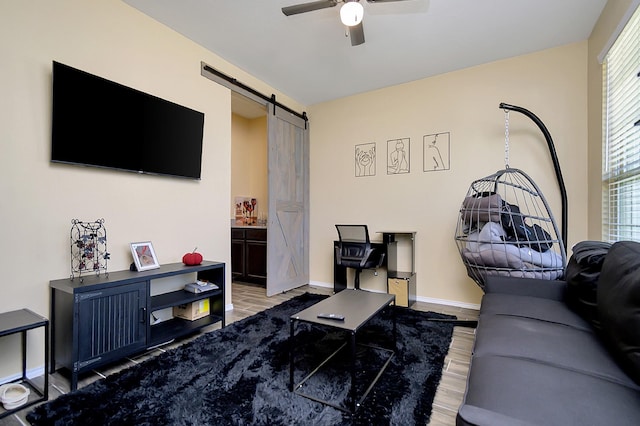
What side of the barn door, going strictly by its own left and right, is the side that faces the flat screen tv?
right

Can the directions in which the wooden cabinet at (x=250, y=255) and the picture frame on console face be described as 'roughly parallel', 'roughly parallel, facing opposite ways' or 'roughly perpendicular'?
roughly perpendicular

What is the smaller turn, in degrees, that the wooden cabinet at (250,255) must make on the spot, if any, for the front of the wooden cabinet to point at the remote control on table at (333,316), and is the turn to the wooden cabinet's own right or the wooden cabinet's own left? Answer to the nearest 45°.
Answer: approximately 45° to the wooden cabinet's own left

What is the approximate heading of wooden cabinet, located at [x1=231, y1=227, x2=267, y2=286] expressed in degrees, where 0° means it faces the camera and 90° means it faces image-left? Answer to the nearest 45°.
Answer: approximately 45°

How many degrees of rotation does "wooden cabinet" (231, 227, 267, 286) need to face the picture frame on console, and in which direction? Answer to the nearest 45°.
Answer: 0° — it already faces it

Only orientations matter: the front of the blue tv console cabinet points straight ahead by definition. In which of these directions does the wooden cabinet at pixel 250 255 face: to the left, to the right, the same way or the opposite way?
to the right

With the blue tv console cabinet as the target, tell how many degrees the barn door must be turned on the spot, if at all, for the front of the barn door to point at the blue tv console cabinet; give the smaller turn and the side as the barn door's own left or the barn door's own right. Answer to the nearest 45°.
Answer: approximately 90° to the barn door's own right

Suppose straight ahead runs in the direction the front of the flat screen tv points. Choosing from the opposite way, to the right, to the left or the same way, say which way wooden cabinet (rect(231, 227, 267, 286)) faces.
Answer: to the right

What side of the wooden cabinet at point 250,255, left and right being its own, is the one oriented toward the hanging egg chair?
left

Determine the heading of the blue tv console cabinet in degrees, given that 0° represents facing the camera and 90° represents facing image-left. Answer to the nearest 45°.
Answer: approximately 315°

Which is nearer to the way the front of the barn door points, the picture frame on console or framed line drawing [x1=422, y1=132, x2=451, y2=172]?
the framed line drawing
